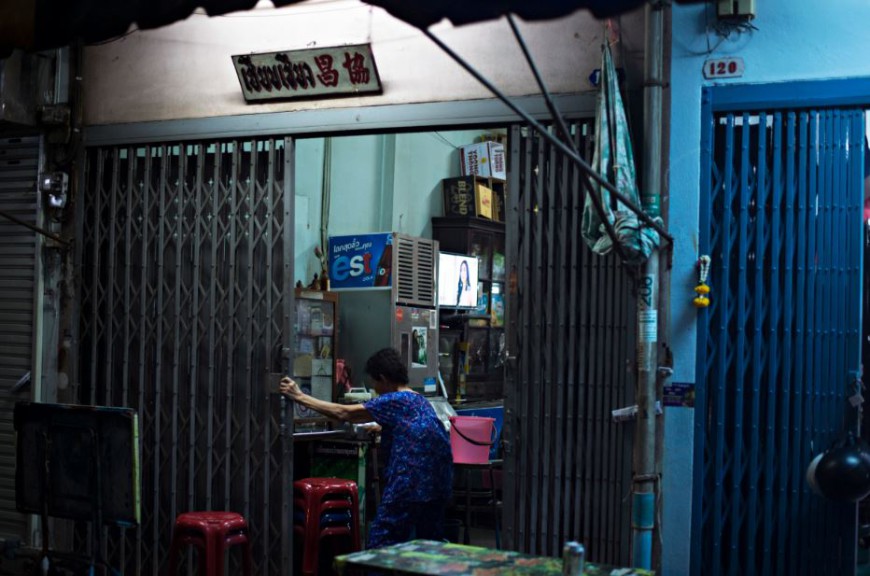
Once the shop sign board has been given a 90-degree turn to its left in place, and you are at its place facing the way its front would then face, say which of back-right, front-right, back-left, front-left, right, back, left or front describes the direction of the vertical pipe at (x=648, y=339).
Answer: front-right

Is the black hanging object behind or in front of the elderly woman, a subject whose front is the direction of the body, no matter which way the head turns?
behind

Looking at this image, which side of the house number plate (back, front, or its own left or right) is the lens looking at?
front

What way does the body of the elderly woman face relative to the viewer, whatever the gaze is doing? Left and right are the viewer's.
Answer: facing away from the viewer and to the left of the viewer

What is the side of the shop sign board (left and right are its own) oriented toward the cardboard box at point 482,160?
back

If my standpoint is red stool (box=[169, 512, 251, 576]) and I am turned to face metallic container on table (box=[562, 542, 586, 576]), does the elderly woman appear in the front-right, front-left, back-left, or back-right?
front-left

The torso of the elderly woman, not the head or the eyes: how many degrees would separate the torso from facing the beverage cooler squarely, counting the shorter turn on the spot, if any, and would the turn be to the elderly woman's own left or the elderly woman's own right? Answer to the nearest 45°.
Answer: approximately 45° to the elderly woman's own right

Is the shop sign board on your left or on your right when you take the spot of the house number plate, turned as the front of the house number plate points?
on your right

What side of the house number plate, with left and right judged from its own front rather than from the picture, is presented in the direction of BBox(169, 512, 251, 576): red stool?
right
